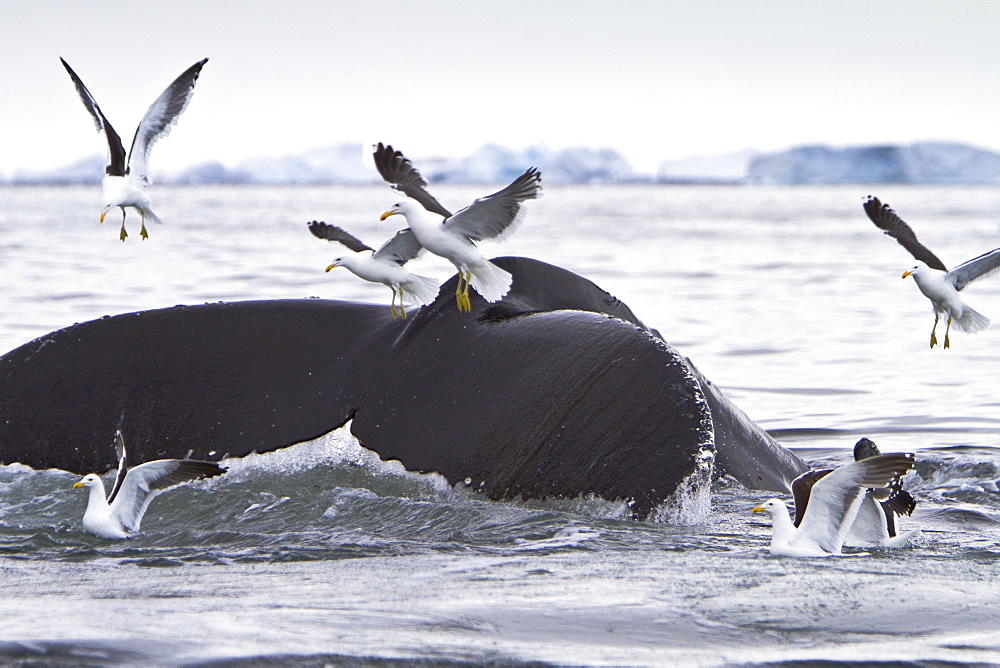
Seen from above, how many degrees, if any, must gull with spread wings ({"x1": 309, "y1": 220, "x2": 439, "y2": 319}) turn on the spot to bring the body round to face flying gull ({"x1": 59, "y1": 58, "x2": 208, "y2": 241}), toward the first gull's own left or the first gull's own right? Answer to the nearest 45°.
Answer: approximately 45° to the first gull's own right

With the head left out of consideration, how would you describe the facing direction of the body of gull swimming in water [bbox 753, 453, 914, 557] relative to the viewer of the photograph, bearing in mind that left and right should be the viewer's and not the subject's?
facing to the left of the viewer

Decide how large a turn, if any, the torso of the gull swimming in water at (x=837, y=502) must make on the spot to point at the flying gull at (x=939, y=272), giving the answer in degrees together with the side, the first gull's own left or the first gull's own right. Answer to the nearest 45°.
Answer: approximately 90° to the first gull's own right

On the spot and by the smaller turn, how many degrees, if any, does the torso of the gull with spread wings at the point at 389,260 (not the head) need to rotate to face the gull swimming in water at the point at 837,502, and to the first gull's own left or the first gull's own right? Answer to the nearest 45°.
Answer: approximately 135° to the first gull's own left

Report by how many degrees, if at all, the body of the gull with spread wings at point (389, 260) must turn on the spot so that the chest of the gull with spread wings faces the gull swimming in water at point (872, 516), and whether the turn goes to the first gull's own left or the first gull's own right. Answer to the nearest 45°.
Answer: approximately 135° to the first gull's own left

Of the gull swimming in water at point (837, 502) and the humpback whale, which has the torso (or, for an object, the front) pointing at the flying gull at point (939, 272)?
the humpback whale

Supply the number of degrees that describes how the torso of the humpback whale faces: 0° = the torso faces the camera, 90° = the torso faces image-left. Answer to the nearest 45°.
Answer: approximately 225°

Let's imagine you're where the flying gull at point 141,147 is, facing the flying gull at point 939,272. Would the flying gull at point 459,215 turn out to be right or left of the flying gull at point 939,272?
right

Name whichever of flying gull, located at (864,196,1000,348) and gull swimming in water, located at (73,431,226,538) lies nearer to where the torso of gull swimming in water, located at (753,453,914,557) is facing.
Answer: the gull swimming in water

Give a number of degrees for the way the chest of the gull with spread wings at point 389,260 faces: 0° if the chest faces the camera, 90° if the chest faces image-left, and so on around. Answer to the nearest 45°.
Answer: approximately 90°
